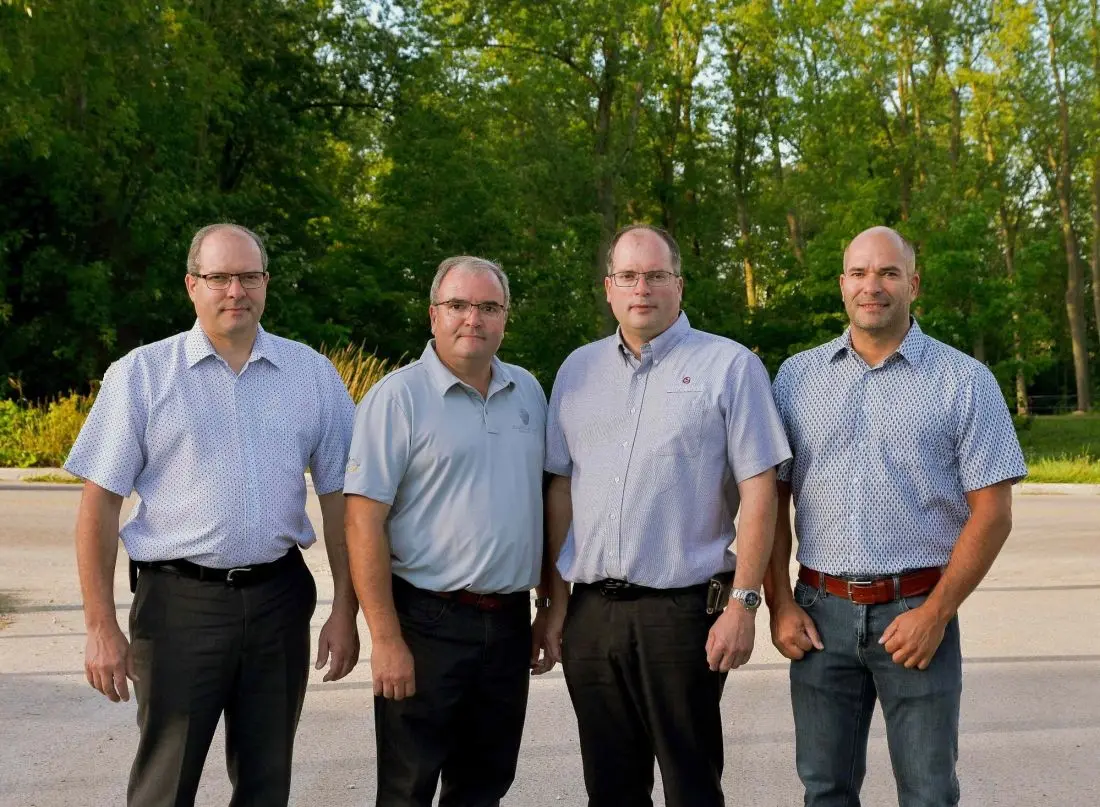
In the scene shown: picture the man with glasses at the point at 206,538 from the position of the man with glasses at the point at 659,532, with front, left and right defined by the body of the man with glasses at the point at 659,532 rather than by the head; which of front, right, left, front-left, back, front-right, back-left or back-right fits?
front-right

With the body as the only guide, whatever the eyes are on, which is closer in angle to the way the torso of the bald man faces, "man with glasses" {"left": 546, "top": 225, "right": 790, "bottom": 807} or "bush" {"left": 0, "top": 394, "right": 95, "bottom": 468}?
the man with glasses

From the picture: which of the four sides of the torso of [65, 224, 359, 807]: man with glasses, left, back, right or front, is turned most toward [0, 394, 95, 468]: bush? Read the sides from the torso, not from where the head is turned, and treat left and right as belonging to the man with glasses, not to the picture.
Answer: back

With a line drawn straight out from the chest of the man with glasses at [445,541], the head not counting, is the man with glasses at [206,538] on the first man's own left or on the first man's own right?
on the first man's own right

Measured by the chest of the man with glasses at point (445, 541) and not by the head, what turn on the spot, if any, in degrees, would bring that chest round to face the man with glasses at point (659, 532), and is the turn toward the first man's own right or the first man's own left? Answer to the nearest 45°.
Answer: approximately 45° to the first man's own left

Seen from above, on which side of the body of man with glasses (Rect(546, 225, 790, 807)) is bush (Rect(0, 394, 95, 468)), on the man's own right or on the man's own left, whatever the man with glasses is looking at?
on the man's own right

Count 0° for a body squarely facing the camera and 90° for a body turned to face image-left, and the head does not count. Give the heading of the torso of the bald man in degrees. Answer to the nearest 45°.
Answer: approximately 0°

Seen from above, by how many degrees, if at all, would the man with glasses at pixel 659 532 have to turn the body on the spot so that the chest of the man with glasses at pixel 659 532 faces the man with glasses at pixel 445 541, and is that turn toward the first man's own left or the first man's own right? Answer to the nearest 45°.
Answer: approximately 45° to the first man's own right

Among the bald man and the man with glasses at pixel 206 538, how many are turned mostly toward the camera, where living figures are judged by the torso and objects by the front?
2

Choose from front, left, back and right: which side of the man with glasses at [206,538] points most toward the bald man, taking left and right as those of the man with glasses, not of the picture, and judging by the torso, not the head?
left

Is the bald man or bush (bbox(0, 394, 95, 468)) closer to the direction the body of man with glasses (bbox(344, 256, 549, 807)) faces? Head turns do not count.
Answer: the bald man

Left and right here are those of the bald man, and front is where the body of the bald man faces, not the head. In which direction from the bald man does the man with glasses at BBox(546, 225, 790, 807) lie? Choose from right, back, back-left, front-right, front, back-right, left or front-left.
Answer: right

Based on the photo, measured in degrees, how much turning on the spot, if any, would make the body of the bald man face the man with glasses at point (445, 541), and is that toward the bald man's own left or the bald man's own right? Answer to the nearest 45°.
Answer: approximately 90° to the bald man's own right

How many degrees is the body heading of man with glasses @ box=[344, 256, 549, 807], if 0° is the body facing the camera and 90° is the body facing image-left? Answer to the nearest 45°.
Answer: approximately 315°
